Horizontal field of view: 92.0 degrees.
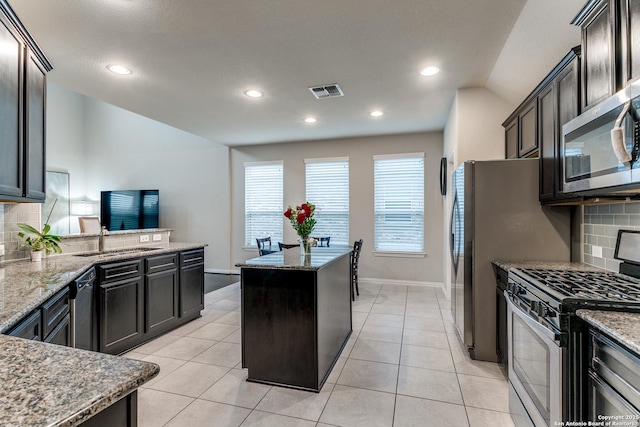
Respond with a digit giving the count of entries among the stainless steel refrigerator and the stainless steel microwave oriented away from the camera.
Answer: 0

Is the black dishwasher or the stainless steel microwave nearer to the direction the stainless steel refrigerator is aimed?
the black dishwasher

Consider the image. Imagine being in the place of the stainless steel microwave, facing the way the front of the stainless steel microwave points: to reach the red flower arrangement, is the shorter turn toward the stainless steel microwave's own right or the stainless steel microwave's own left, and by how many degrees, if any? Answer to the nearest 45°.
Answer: approximately 45° to the stainless steel microwave's own right

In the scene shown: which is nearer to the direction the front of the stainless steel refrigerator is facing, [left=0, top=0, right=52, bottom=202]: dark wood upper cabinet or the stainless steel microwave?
the dark wood upper cabinet

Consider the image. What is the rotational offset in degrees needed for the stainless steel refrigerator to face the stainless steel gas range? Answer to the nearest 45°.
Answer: approximately 90° to its left

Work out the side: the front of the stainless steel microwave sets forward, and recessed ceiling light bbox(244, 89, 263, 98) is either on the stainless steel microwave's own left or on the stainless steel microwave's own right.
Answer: on the stainless steel microwave's own right

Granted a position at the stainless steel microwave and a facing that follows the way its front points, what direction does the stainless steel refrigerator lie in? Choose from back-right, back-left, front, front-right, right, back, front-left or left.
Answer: right

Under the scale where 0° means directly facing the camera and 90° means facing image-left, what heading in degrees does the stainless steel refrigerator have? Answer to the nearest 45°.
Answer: approximately 90°

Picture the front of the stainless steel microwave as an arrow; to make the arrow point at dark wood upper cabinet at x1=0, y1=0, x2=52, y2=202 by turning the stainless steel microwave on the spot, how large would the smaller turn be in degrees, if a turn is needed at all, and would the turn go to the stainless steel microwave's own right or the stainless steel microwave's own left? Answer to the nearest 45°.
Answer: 0° — it already faces it

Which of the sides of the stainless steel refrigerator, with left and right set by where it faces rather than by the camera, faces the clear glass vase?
front

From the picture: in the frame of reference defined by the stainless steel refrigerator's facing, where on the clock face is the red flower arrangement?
The red flower arrangement is roughly at 11 o'clock from the stainless steel refrigerator.

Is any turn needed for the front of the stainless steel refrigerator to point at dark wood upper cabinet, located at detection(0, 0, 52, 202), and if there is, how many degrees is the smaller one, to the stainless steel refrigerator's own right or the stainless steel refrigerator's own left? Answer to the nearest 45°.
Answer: approximately 45° to the stainless steel refrigerator's own left

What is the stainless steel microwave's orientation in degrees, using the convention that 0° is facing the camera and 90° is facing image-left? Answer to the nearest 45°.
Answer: approximately 45°

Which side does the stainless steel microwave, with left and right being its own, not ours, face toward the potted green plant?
front
